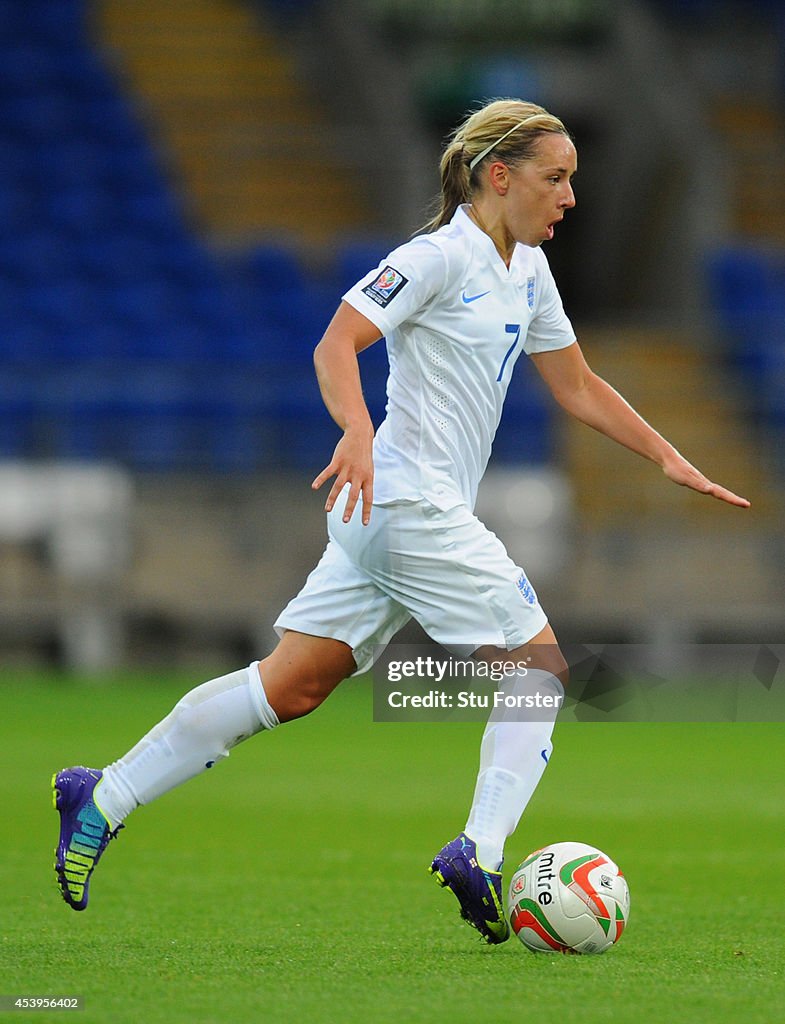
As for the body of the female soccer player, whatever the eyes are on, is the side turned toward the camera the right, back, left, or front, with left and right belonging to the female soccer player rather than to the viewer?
right

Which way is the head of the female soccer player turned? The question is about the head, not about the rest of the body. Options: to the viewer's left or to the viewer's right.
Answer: to the viewer's right
